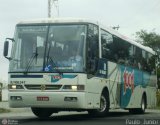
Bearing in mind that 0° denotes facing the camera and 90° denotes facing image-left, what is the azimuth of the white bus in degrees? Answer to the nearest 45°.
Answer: approximately 45°
